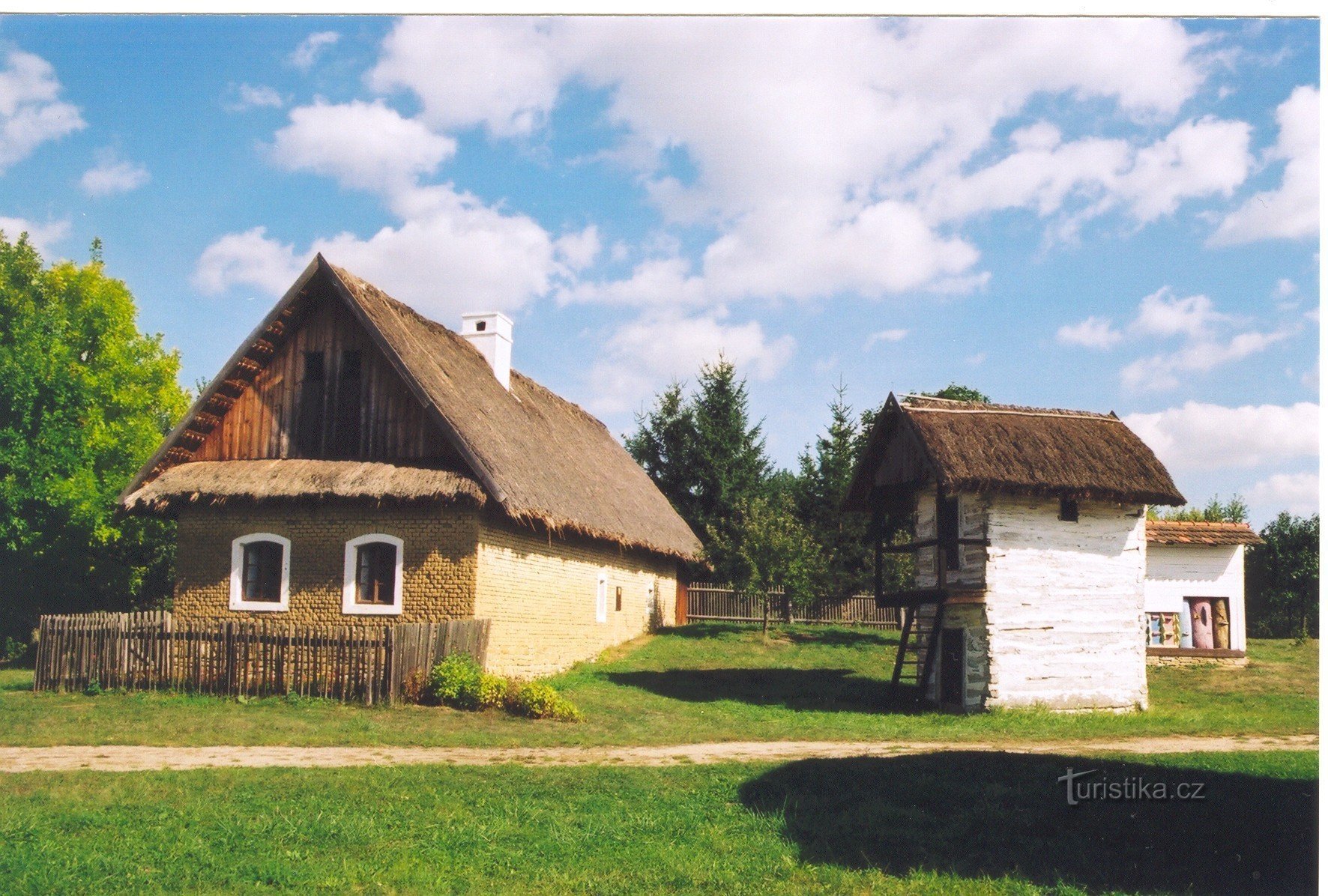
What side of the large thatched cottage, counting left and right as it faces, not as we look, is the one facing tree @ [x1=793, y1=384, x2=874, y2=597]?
back

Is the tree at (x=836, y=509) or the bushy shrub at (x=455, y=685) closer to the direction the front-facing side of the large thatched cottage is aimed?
the bushy shrub

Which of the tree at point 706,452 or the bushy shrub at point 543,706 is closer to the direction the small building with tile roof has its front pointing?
the bushy shrub

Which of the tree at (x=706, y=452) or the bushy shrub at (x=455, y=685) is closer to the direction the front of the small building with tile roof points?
the bushy shrub

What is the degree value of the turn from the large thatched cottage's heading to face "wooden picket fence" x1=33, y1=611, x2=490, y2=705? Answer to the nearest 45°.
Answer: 0° — it already faces it

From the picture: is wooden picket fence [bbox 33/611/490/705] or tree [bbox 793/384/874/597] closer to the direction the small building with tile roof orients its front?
the wooden picket fence

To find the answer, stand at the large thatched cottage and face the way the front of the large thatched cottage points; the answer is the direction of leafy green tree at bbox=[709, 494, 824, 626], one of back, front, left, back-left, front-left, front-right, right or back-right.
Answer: back

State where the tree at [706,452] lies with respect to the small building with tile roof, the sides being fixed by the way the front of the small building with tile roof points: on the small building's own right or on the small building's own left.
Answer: on the small building's own right

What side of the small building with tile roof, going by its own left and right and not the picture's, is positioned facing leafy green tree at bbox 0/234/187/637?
right

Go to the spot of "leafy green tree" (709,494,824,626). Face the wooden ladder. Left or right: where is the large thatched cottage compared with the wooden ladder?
right

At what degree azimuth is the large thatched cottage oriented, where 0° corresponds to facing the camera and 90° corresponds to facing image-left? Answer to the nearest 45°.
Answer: approximately 45°
